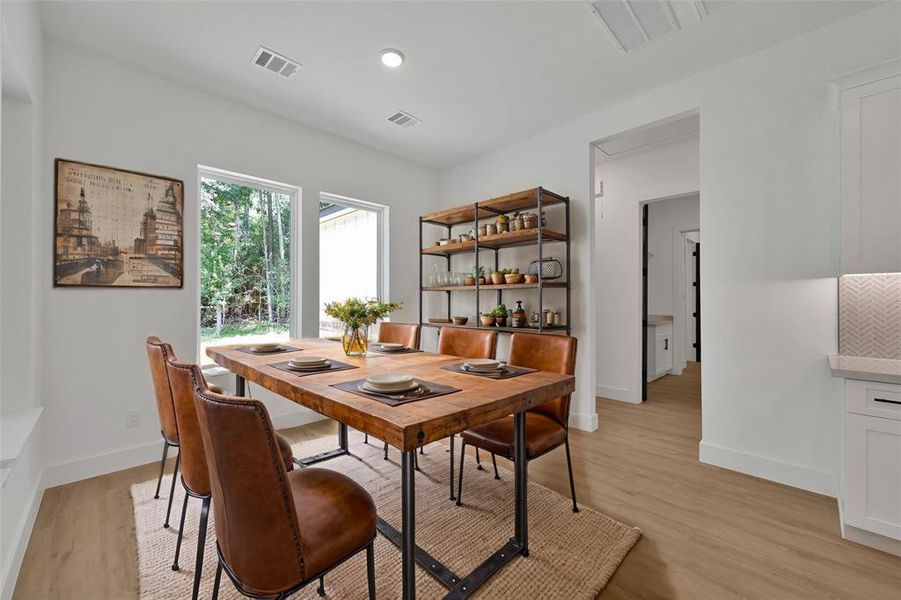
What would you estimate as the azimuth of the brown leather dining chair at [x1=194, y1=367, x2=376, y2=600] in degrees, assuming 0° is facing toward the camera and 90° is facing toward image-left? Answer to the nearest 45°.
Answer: approximately 225°

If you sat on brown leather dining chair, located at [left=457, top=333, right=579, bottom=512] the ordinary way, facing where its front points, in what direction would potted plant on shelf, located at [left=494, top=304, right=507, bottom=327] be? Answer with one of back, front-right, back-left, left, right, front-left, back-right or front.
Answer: back-right

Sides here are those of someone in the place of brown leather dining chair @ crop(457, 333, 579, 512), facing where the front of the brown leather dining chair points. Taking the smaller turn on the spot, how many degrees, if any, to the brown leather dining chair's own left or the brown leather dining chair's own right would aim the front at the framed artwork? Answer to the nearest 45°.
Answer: approximately 45° to the brown leather dining chair's own right

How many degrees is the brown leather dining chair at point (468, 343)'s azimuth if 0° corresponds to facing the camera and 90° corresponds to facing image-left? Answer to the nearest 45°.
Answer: approximately 45°

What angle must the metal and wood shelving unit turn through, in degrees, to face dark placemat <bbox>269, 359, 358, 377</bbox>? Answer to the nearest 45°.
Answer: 0° — it already faces it

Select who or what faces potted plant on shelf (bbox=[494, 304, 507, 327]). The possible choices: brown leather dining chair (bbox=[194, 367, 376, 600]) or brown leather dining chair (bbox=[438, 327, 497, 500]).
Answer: brown leather dining chair (bbox=[194, 367, 376, 600])

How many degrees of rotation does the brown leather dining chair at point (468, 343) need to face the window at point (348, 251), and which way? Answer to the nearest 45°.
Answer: approximately 90° to its right

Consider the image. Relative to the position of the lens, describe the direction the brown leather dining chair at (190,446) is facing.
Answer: facing away from the viewer and to the right of the viewer

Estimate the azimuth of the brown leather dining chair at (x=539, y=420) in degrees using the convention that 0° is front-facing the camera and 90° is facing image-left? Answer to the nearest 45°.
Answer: approximately 45°
